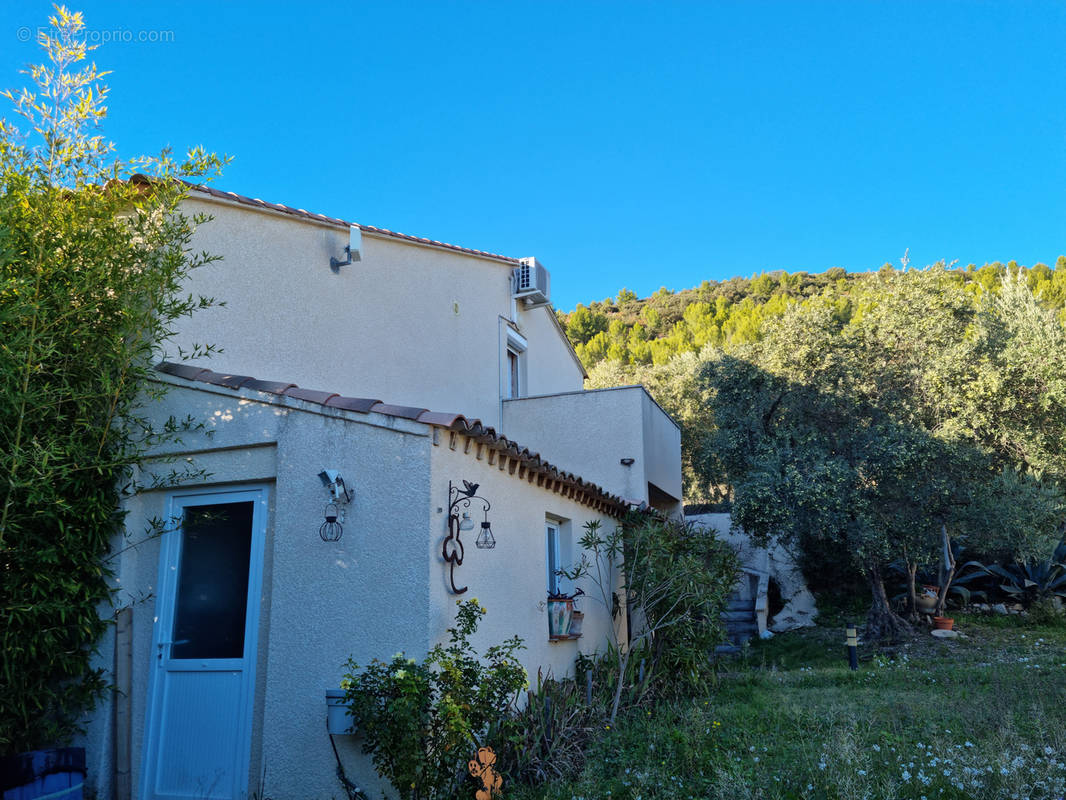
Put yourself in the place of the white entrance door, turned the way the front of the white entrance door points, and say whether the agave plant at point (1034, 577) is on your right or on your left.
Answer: on your left

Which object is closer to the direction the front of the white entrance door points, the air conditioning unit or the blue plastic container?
the blue plastic container

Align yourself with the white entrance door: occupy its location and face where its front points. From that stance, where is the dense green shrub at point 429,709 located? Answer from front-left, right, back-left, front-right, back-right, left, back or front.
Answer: front-left

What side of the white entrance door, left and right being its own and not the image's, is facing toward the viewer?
front

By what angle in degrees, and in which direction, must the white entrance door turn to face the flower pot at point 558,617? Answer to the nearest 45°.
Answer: approximately 90° to its left

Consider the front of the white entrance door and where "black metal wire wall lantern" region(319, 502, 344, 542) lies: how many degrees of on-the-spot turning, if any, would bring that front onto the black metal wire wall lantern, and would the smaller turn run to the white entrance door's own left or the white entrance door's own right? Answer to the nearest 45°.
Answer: approximately 45° to the white entrance door's own left

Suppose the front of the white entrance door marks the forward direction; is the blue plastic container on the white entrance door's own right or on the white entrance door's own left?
on the white entrance door's own right

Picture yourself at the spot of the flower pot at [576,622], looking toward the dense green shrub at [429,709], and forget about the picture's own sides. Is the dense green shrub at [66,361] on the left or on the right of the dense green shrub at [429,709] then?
right

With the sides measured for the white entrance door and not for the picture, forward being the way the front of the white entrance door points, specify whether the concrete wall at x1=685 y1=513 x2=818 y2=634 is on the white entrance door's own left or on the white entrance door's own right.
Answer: on the white entrance door's own left

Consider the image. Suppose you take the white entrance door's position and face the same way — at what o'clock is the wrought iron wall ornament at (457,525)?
The wrought iron wall ornament is roughly at 10 o'clock from the white entrance door.

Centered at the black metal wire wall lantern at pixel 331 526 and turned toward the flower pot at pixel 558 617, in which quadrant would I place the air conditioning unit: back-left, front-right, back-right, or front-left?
front-left
